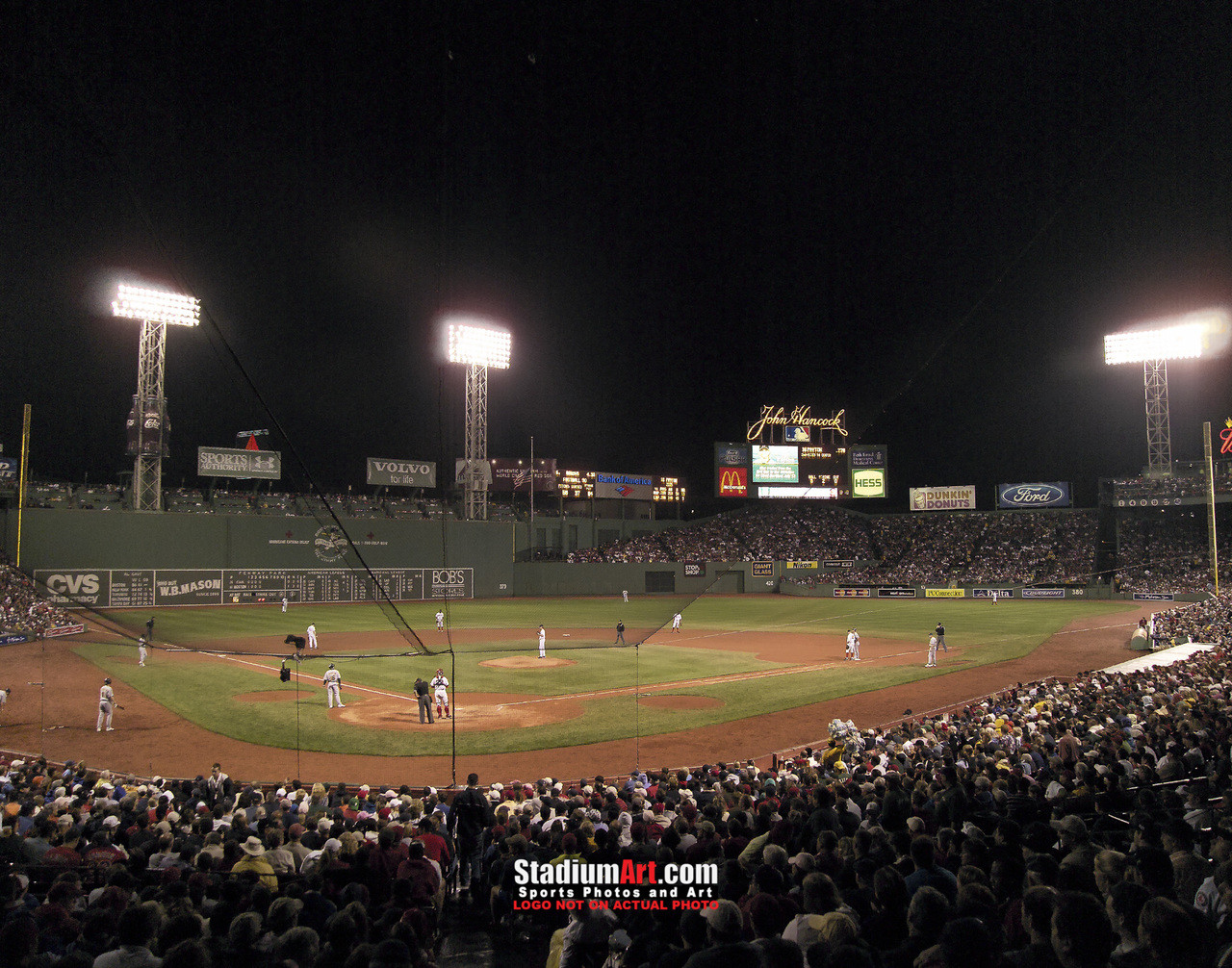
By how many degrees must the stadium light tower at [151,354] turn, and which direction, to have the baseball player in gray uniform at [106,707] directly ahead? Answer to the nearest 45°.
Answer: approximately 45° to its right

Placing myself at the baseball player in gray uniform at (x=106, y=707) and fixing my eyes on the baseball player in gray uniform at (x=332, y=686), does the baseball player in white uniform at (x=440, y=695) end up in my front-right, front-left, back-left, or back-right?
front-right

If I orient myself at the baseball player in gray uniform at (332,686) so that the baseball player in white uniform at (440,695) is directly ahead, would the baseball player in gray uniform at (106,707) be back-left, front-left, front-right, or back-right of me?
back-right

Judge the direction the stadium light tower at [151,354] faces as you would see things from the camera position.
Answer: facing the viewer and to the right of the viewer

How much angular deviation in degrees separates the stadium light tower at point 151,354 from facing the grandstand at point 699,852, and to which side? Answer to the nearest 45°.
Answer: approximately 45° to its right

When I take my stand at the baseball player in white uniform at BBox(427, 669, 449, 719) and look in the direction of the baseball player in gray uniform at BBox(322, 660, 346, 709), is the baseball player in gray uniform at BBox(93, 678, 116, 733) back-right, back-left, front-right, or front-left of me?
front-left

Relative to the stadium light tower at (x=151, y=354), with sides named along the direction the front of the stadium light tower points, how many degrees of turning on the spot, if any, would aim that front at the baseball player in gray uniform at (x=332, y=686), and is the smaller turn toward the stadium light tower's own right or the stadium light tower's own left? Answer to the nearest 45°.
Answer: approximately 45° to the stadium light tower's own right

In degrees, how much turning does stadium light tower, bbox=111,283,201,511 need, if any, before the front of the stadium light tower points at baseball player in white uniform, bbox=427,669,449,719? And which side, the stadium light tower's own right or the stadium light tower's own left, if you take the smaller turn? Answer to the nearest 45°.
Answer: approximately 45° to the stadium light tower's own right
